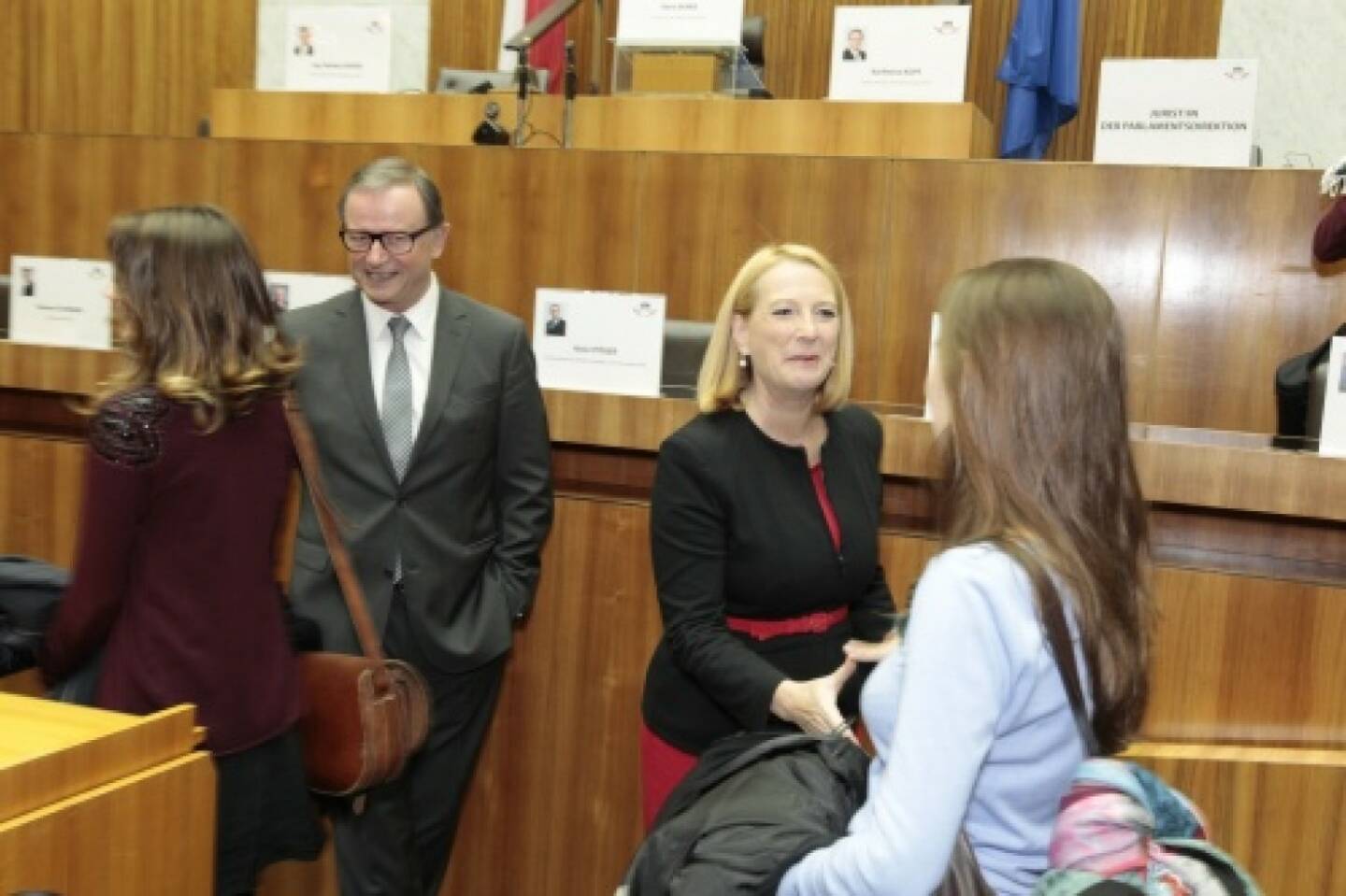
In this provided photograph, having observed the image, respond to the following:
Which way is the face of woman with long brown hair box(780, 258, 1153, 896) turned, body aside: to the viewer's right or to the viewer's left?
to the viewer's left

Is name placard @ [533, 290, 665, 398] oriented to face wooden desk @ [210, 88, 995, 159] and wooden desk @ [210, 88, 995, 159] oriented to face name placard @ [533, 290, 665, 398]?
no

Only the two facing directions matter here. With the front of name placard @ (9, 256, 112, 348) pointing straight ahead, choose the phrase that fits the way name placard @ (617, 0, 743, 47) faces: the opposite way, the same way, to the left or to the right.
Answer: the same way

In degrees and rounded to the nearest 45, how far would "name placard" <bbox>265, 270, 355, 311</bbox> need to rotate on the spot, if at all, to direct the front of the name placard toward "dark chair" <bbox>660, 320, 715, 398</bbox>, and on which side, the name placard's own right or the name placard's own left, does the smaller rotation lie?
approximately 45° to the name placard's own left

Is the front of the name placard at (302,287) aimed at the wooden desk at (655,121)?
no

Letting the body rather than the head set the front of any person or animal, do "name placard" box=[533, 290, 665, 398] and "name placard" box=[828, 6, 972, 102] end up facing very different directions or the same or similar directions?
same or similar directions

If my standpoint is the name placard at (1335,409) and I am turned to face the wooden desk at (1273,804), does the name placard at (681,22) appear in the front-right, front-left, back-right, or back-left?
back-right

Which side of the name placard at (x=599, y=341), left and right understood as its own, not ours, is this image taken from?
front

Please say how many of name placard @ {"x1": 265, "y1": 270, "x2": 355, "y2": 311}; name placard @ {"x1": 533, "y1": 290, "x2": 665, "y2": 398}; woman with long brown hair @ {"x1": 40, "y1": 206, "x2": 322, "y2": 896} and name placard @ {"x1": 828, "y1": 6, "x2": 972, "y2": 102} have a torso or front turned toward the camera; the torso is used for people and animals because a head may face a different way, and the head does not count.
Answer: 3

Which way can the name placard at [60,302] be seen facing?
toward the camera

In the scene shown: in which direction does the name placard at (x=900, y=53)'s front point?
toward the camera

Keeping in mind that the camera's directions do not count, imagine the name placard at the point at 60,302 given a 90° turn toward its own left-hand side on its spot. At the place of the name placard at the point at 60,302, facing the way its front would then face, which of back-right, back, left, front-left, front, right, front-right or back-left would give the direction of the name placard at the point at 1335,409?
front-right

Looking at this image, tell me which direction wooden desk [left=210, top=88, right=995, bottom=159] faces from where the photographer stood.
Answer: facing the viewer

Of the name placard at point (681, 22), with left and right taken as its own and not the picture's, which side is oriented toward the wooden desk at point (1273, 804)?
front

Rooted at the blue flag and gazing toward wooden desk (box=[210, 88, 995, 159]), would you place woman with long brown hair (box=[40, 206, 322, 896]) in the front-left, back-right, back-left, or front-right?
front-left

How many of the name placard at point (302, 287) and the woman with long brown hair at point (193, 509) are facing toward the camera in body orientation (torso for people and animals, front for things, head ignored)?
1
